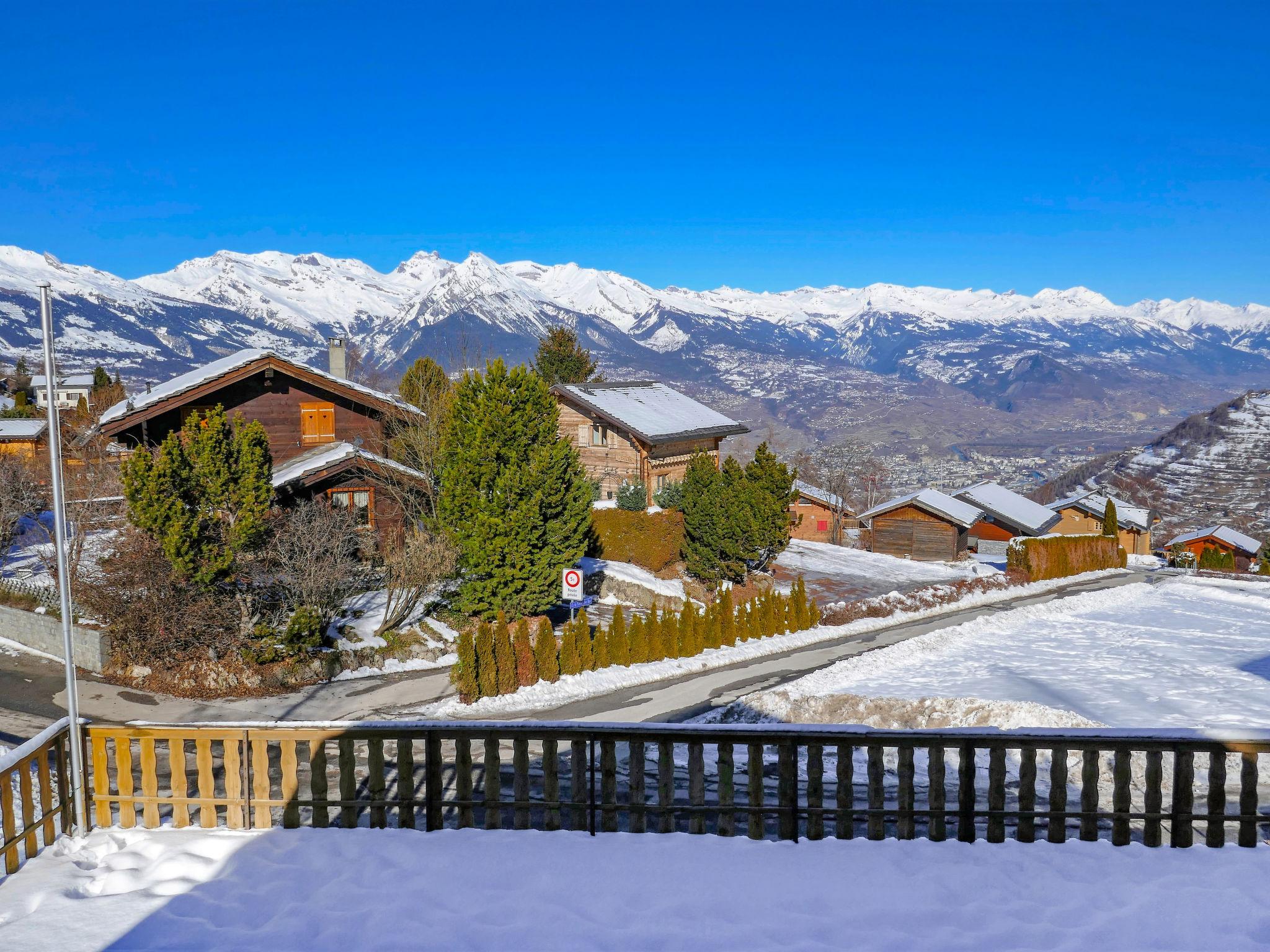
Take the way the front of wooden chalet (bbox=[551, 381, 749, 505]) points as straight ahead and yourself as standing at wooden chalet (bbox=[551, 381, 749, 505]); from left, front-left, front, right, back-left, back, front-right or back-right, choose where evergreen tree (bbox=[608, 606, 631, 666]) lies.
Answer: front-left

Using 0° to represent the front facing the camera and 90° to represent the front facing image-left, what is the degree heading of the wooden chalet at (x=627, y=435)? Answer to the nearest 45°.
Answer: approximately 45°

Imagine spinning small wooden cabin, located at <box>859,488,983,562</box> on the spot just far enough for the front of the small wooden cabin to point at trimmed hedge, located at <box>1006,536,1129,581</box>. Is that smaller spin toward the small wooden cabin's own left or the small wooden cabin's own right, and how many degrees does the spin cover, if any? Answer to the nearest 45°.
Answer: approximately 45° to the small wooden cabin's own left

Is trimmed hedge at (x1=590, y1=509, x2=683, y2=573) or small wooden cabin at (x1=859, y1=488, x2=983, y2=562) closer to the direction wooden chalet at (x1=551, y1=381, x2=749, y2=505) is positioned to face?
the trimmed hedge

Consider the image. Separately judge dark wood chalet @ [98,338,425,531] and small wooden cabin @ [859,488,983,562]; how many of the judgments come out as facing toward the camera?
2

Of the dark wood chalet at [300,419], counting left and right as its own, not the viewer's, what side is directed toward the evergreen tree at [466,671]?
front

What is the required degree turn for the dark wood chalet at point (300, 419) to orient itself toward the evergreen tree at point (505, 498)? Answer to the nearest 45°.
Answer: approximately 45° to its left

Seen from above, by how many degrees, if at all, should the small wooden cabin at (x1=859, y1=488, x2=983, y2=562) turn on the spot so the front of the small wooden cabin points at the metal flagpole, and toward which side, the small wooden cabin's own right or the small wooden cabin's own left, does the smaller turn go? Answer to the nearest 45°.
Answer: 0° — it already faces it

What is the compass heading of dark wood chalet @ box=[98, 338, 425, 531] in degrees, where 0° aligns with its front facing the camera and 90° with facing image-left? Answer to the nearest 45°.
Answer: approximately 0°

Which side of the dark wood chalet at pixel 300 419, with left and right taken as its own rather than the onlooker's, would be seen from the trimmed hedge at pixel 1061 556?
left

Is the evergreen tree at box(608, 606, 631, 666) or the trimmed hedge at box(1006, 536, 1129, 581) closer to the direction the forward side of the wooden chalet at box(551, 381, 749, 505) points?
the evergreen tree
